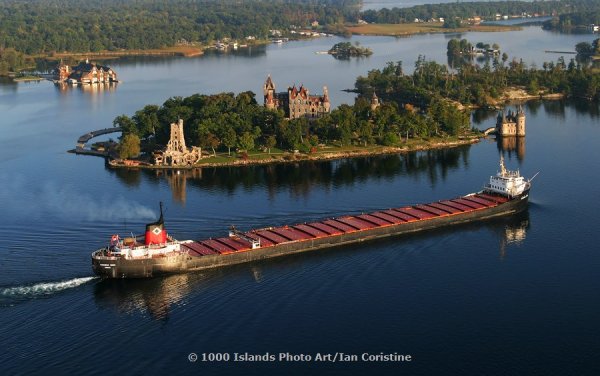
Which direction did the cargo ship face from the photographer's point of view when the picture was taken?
facing away from the viewer and to the right of the viewer
